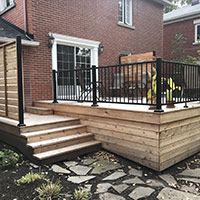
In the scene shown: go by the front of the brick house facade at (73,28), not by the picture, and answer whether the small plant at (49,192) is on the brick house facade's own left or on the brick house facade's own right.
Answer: on the brick house facade's own right

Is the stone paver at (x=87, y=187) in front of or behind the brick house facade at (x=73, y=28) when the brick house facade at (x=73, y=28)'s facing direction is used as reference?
in front

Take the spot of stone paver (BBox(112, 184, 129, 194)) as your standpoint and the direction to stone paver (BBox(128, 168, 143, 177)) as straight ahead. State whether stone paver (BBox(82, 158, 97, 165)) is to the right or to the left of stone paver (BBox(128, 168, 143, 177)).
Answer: left

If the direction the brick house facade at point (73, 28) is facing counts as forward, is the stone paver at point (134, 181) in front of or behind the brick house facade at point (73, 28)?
in front

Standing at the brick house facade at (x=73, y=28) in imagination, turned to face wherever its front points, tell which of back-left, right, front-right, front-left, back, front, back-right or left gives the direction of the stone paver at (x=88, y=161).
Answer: front-right

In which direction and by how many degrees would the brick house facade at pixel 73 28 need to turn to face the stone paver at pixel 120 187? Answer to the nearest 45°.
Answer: approximately 45° to its right

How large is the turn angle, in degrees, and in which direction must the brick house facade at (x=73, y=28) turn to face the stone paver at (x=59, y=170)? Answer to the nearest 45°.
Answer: approximately 45° to its right

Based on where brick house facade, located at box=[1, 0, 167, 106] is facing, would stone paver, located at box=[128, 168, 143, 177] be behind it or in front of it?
in front

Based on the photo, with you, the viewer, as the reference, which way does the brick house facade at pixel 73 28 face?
facing the viewer and to the right of the viewer
